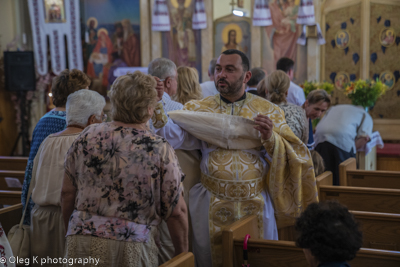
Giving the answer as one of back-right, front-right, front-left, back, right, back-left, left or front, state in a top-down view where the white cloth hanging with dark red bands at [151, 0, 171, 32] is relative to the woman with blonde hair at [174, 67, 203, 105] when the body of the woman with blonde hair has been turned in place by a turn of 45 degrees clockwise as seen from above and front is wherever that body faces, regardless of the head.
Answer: front-left

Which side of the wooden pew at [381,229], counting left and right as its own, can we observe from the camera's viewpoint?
back

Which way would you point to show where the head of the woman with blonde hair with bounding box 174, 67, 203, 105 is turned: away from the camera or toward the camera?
away from the camera

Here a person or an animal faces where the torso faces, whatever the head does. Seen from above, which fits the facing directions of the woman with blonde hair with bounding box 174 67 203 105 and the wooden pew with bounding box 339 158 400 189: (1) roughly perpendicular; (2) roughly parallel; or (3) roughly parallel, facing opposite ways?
roughly parallel

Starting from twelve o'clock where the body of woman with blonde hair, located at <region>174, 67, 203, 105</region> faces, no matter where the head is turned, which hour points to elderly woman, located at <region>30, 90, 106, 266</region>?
The elderly woman is roughly at 7 o'clock from the woman with blonde hair.

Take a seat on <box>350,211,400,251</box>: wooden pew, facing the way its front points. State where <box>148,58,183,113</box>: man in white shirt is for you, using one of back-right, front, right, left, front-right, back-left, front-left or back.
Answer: left

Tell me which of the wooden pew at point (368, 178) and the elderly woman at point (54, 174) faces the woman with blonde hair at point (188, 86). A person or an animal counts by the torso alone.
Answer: the elderly woman

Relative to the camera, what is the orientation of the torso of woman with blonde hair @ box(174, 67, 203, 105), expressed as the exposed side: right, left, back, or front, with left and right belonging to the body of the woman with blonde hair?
back

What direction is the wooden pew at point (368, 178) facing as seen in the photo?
away from the camera

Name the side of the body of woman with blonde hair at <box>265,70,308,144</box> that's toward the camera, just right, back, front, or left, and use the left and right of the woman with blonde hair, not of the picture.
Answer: back

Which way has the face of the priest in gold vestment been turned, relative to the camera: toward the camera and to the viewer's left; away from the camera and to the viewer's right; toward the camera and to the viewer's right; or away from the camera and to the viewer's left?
toward the camera and to the viewer's left

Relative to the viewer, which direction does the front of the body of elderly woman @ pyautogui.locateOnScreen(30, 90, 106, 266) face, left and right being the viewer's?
facing away from the viewer and to the right of the viewer

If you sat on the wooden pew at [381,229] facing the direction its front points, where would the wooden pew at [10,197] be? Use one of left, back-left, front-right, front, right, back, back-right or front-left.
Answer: left
